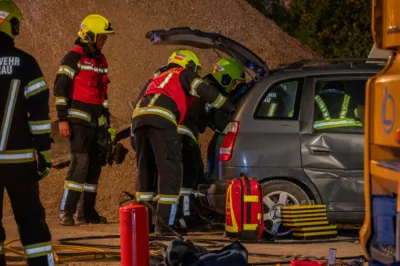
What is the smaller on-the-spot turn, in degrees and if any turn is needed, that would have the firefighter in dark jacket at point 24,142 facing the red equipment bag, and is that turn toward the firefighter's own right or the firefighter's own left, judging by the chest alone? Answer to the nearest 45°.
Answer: approximately 45° to the firefighter's own right

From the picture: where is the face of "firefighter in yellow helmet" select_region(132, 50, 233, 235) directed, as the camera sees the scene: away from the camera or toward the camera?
away from the camera

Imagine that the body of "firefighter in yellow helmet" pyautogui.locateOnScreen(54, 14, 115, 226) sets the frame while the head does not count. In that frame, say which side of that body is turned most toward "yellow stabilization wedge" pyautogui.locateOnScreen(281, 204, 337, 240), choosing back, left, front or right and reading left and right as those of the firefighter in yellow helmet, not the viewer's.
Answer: front

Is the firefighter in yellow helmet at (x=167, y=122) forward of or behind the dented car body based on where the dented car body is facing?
behind

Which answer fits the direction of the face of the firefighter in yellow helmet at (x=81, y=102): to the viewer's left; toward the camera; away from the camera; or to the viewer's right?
to the viewer's right

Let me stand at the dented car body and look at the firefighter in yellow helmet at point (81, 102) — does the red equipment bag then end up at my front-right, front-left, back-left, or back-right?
front-left

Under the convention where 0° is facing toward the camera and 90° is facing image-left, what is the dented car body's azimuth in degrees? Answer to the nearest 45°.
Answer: approximately 270°

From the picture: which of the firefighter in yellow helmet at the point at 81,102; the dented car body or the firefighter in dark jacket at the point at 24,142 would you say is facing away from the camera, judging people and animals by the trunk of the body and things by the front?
the firefighter in dark jacket

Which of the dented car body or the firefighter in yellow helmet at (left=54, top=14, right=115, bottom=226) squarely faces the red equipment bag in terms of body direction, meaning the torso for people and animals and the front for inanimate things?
the firefighter in yellow helmet

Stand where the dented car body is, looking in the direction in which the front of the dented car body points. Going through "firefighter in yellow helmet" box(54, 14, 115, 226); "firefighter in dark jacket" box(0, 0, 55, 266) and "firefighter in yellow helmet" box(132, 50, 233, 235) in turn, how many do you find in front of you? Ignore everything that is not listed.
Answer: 0

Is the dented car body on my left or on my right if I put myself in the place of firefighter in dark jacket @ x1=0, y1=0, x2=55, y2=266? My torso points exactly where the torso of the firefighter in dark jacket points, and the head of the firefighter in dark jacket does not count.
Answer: on my right

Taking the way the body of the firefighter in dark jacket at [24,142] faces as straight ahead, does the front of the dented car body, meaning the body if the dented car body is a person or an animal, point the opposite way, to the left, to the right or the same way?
to the right

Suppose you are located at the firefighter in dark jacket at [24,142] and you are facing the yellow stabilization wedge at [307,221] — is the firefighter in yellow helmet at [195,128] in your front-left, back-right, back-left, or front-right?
front-left

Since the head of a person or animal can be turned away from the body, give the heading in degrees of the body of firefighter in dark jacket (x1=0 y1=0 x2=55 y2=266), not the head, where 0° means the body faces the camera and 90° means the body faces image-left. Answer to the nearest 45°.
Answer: approximately 180°

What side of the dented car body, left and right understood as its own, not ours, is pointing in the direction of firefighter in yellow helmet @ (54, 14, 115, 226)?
back

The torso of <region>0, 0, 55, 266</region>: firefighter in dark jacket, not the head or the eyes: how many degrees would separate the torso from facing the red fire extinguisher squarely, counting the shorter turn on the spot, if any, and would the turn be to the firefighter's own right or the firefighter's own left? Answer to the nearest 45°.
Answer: approximately 135° to the firefighter's own right
